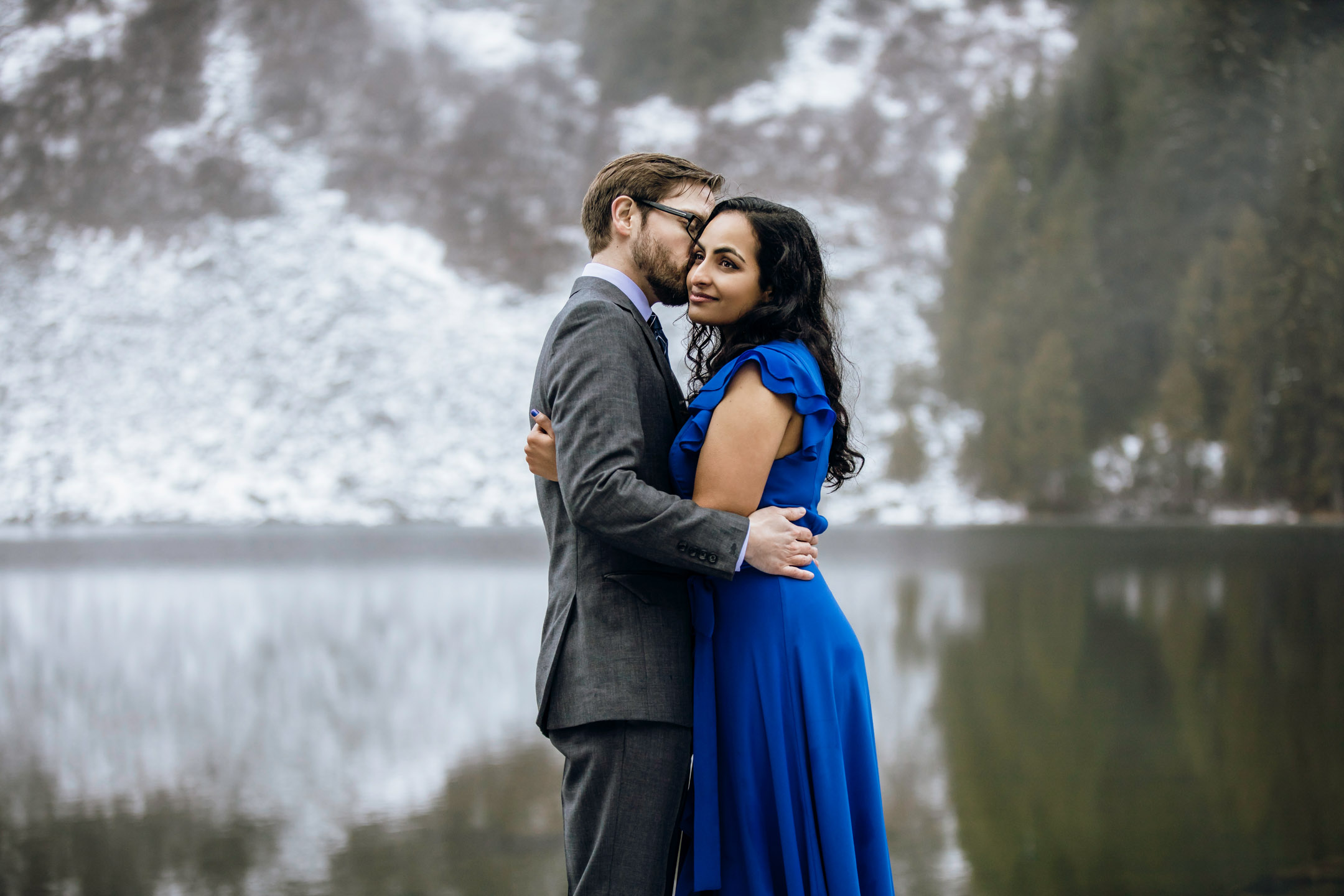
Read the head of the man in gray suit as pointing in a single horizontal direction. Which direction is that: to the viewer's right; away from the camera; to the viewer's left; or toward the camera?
to the viewer's right

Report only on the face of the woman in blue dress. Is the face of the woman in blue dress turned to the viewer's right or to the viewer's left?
to the viewer's left

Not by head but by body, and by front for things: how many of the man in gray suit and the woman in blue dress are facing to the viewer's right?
1

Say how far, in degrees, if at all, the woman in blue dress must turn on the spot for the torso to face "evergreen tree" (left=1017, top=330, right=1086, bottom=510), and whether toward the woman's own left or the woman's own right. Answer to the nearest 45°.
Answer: approximately 90° to the woman's own right

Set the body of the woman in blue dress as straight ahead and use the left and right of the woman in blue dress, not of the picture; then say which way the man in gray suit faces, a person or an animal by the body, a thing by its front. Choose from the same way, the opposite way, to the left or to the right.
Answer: the opposite way

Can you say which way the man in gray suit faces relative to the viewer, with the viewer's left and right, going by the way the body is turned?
facing to the right of the viewer

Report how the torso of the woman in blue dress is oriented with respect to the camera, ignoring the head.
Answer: to the viewer's left
